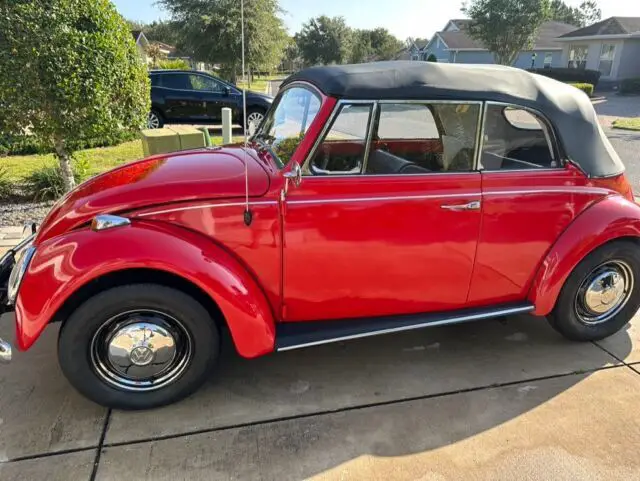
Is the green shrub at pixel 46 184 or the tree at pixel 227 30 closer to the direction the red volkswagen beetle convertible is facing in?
the green shrub

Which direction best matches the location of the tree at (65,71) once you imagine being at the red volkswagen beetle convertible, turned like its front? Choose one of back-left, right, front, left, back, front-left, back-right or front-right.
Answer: front-right

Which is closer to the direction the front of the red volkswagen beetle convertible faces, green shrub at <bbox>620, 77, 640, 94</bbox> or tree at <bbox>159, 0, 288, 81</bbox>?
the tree

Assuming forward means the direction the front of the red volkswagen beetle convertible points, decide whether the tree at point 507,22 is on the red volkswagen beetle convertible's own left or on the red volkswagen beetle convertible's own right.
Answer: on the red volkswagen beetle convertible's own right

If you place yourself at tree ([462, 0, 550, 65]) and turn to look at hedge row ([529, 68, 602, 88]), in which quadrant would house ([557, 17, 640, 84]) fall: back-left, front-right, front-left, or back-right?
front-left

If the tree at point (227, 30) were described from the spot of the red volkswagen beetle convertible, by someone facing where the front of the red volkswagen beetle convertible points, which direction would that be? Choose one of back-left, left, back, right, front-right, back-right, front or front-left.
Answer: right

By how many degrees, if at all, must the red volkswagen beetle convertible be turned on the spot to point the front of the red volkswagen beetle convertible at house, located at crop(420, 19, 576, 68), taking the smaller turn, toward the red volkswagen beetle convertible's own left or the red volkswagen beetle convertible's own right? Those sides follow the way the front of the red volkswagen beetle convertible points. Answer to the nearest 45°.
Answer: approximately 90° to the red volkswagen beetle convertible's own right

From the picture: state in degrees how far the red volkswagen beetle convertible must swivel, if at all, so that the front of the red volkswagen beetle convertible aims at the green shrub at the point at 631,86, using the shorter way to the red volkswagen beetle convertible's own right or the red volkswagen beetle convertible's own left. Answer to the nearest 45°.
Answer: approximately 135° to the red volkswagen beetle convertible's own right

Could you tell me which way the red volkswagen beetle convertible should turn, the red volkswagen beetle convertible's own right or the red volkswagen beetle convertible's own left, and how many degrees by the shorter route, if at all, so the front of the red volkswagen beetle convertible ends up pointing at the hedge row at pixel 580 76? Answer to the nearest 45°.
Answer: approximately 135° to the red volkswagen beetle convertible's own right

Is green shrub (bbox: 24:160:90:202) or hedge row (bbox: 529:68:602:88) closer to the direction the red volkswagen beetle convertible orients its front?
the green shrub

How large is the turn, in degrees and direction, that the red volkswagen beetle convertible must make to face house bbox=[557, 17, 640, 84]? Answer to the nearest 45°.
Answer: approximately 135° to its right

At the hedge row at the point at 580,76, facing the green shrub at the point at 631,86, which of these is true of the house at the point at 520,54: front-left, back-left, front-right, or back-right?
back-left

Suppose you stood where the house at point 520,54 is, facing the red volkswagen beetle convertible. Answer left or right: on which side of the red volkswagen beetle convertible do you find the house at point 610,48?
left

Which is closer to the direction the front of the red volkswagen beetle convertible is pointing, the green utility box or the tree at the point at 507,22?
the green utility box

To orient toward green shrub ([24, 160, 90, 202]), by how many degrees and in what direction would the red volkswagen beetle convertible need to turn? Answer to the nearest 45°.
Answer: approximately 45° to its right

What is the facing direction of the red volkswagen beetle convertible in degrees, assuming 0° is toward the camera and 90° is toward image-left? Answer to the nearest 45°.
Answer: approximately 90°

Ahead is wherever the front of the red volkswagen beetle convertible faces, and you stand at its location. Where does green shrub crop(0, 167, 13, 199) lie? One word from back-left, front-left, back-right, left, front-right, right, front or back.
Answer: front-right
